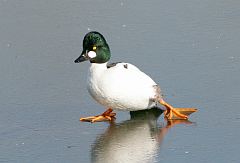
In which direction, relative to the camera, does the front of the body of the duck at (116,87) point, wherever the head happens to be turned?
to the viewer's left
